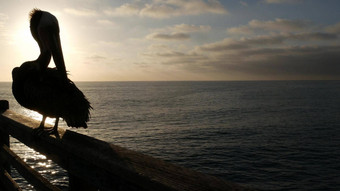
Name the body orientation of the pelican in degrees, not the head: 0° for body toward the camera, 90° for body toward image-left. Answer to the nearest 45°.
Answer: approximately 90°
